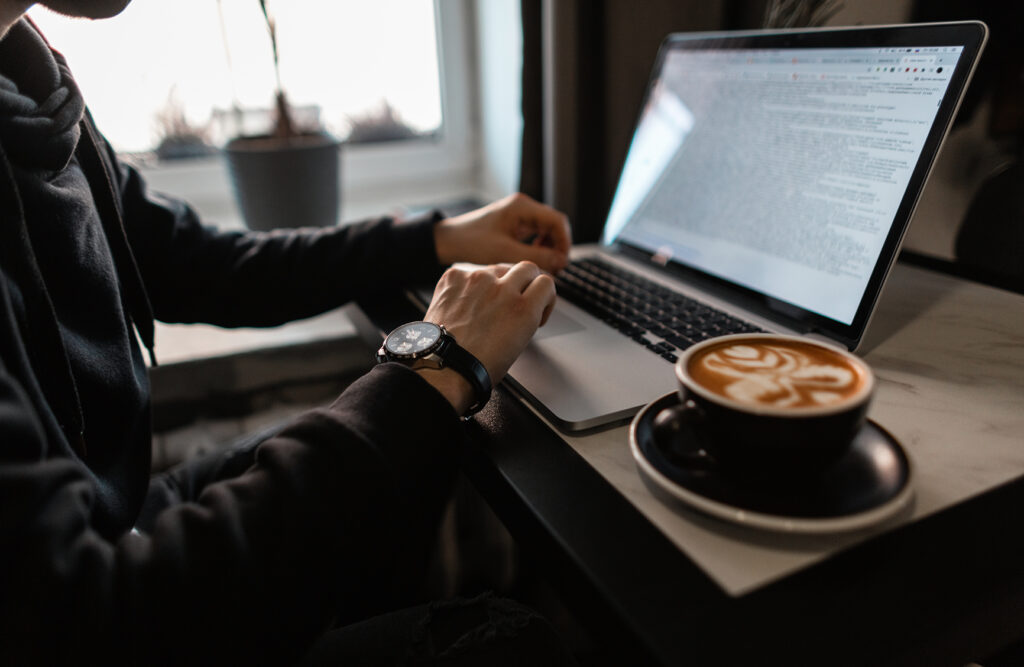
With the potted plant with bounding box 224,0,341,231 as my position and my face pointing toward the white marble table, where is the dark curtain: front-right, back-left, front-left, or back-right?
front-left

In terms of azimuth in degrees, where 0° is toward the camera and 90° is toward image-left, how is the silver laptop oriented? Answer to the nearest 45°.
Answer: approximately 45°

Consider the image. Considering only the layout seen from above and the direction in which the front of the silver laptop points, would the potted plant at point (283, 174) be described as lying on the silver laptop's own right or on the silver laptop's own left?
on the silver laptop's own right

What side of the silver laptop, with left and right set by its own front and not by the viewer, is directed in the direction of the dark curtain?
right
